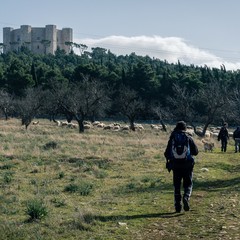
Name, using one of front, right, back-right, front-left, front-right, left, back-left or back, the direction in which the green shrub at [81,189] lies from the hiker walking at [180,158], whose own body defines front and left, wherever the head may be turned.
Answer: front-left

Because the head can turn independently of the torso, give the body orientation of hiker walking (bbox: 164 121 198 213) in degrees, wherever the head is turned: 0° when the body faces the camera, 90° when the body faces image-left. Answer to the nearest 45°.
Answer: approximately 180°
